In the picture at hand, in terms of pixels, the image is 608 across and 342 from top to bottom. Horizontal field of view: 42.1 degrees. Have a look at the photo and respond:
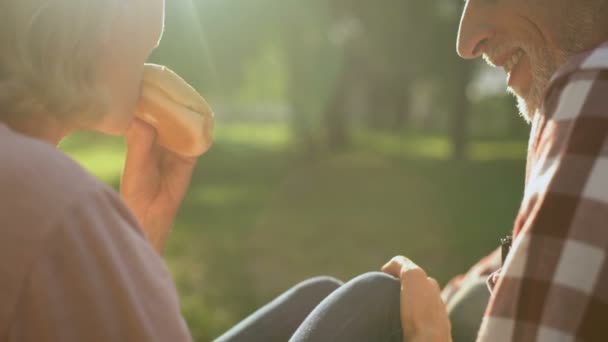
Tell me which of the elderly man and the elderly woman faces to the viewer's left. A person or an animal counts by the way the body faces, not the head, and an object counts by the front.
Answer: the elderly man

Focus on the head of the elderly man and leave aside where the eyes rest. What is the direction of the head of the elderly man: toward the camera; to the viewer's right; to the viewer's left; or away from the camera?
to the viewer's left

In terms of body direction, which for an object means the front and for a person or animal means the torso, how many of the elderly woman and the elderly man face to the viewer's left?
1

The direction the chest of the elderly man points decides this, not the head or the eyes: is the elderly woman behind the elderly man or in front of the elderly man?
in front

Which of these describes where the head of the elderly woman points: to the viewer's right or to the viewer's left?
to the viewer's right

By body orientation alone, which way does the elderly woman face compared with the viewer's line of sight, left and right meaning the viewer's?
facing away from the viewer and to the right of the viewer

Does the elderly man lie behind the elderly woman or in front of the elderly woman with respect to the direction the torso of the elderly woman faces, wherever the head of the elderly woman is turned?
in front

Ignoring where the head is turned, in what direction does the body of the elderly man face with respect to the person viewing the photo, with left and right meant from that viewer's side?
facing to the left of the viewer
